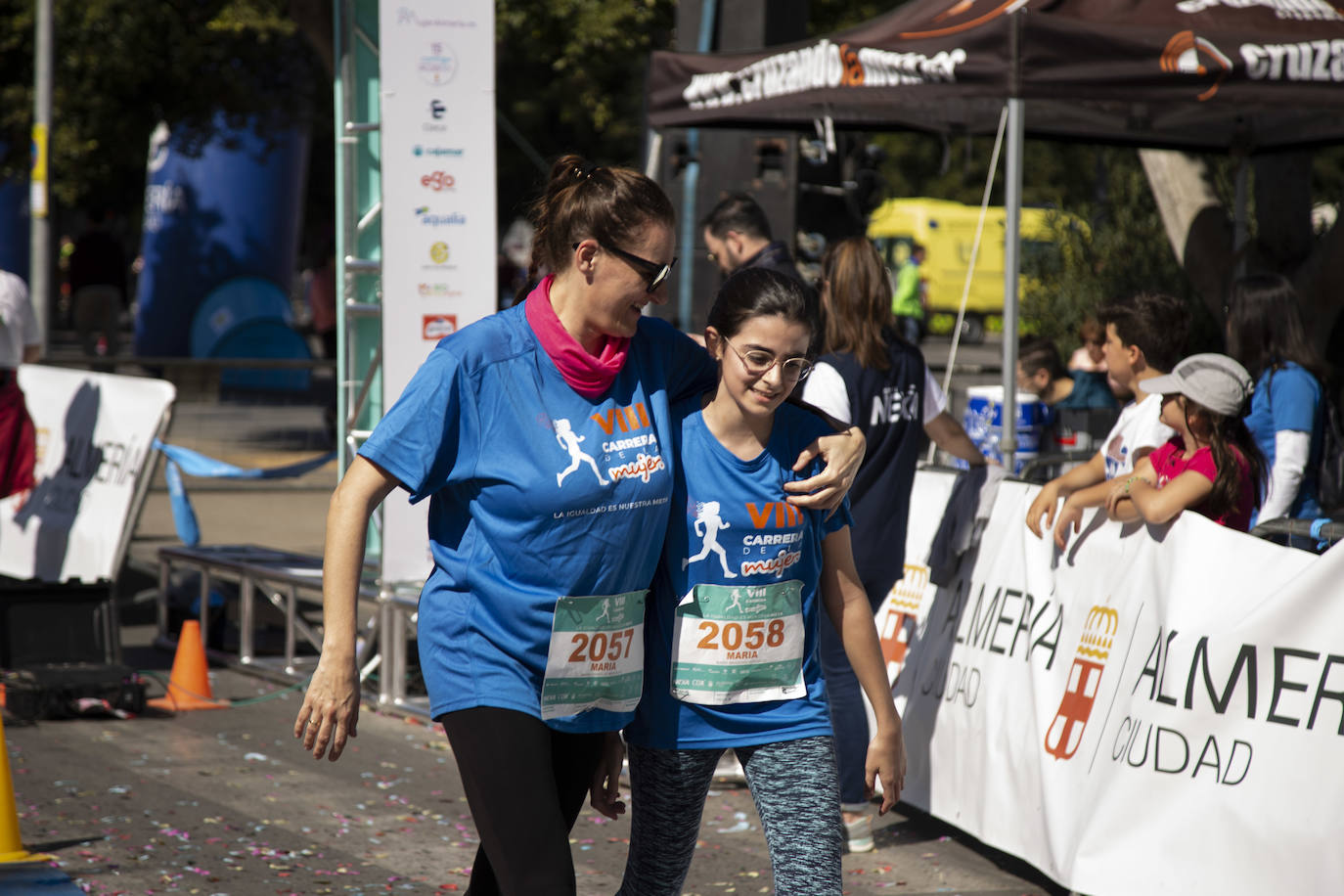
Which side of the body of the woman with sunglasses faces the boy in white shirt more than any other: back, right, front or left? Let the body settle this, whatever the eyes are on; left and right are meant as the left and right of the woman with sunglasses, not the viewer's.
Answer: left

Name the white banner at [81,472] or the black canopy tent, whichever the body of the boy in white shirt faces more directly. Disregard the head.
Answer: the white banner

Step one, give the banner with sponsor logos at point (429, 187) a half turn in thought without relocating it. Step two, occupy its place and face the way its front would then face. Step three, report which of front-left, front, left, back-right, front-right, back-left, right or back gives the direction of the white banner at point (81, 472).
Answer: front-left

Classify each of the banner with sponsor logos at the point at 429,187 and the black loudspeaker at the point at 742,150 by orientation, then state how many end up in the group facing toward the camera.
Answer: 2

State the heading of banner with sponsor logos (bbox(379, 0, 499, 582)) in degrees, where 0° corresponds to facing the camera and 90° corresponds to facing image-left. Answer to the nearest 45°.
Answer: approximately 0°

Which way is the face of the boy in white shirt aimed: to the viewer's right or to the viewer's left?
to the viewer's left

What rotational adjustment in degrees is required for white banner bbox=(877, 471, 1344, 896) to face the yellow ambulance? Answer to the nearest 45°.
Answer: approximately 135° to its right

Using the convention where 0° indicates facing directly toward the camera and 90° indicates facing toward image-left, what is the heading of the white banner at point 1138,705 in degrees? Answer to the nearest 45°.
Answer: approximately 45°

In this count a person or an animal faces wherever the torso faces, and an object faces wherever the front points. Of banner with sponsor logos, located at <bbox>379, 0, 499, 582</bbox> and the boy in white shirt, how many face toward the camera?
1

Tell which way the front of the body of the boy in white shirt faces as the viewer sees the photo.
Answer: to the viewer's left

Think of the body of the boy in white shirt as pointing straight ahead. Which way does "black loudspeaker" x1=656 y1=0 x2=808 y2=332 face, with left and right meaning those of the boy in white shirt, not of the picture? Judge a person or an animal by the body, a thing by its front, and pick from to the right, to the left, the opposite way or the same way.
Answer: to the left
